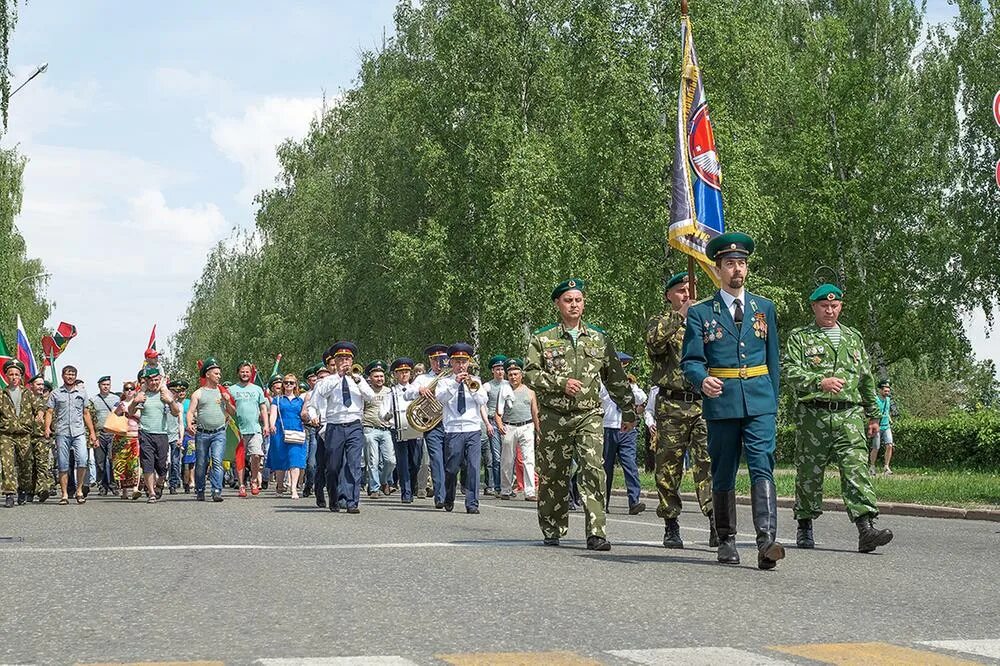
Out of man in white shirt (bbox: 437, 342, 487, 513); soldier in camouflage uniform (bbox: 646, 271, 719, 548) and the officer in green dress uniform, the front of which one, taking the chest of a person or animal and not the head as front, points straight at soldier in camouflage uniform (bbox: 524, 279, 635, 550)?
the man in white shirt

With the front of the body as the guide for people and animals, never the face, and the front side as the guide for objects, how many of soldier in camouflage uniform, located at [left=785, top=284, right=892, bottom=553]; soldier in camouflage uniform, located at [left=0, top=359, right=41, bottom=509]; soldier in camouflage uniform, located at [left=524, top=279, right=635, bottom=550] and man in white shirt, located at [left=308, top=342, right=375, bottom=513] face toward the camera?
4

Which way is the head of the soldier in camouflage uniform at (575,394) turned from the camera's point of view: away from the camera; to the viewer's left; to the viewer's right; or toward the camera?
toward the camera

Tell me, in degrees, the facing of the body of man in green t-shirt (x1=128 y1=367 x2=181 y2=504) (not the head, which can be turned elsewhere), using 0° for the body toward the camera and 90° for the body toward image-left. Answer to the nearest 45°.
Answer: approximately 0°

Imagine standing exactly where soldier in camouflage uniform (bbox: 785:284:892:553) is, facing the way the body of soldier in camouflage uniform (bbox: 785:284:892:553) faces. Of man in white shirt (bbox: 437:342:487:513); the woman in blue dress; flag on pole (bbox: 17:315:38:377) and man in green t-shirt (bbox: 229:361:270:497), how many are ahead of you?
0

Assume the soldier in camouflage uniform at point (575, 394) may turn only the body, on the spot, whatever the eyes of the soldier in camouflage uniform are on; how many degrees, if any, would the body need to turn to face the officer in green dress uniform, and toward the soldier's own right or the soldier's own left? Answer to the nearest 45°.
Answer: approximately 45° to the soldier's own left

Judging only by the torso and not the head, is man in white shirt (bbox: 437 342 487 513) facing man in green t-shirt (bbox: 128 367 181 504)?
no

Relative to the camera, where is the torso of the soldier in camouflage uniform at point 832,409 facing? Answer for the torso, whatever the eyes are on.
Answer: toward the camera

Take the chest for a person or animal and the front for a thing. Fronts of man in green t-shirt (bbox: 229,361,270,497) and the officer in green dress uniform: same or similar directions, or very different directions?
same or similar directions

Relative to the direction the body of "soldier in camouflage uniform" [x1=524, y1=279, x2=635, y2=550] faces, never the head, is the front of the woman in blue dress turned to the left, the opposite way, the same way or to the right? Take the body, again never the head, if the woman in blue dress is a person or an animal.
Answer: the same way

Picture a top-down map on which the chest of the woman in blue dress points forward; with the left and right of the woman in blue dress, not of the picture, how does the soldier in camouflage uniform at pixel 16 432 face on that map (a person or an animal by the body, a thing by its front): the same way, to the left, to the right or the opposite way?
the same way

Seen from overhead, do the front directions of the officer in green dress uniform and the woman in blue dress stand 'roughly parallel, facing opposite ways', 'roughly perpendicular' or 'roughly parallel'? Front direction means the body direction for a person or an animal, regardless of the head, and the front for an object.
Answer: roughly parallel

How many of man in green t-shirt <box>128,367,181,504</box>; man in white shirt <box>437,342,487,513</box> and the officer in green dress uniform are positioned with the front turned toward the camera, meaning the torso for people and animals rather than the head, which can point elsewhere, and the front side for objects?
3

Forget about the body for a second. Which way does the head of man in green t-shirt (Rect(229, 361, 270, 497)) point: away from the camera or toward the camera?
toward the camera

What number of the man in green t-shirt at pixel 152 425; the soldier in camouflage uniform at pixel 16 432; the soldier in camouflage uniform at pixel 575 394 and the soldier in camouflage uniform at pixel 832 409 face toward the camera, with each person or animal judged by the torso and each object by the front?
4

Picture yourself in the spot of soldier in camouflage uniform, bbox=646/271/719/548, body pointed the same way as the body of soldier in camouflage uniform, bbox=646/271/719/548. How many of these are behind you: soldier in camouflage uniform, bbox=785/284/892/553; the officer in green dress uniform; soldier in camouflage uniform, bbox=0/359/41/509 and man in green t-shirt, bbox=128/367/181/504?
2

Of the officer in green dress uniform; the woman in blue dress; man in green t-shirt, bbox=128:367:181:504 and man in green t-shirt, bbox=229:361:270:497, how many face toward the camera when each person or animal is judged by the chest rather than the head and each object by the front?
4

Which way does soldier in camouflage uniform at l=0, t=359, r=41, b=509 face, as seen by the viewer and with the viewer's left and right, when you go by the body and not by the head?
facing the viewer

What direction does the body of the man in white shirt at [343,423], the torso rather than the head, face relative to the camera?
toward the camera

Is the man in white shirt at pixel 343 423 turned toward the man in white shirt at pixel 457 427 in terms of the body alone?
no

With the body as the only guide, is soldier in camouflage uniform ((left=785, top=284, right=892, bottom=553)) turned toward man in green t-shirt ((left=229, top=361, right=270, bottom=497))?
no

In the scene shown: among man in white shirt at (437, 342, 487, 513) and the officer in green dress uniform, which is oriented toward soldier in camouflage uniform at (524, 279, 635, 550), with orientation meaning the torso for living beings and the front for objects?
the man in white shirt
